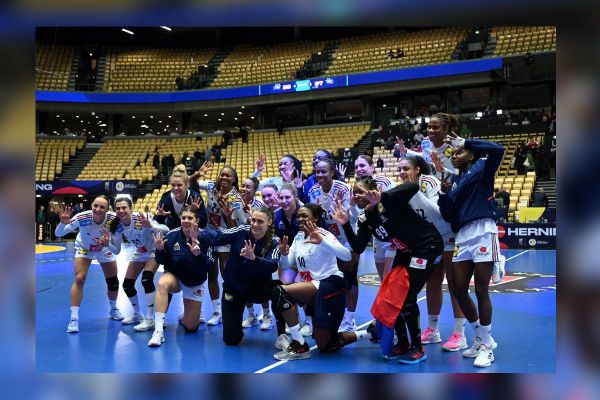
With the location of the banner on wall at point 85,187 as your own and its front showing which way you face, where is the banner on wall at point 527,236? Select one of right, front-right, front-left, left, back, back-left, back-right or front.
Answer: front-left

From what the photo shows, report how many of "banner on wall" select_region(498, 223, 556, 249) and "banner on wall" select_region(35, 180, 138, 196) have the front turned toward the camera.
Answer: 2

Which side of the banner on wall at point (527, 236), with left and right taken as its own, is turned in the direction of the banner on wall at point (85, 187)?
right

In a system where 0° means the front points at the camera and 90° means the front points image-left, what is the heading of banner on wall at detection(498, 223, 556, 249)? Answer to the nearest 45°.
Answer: approximately 0°
